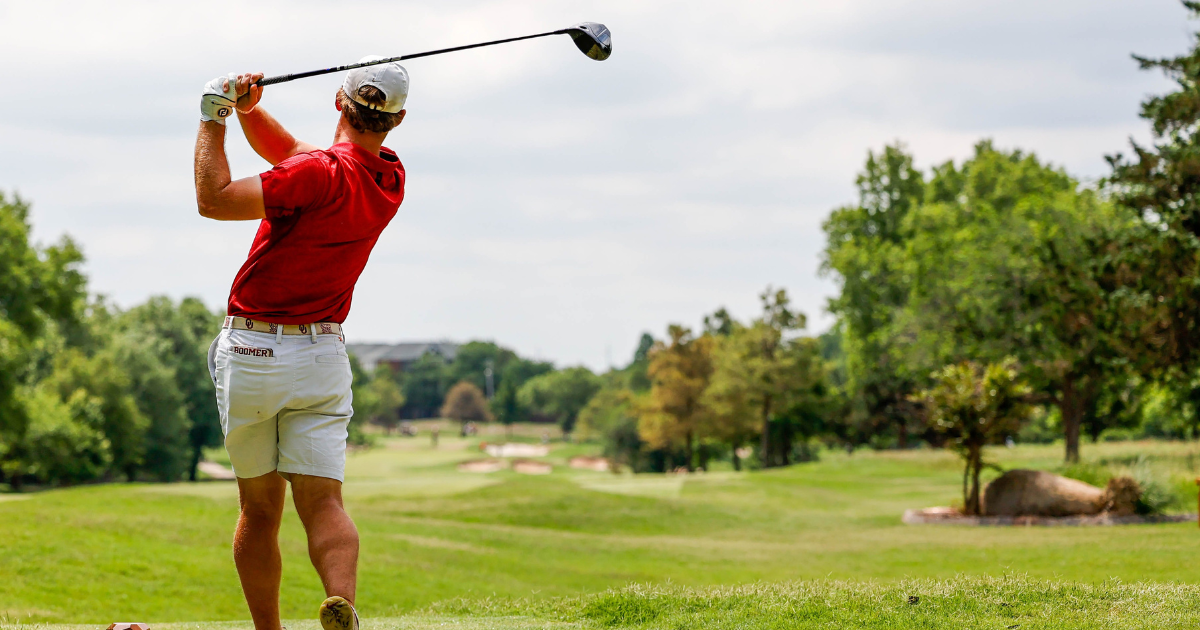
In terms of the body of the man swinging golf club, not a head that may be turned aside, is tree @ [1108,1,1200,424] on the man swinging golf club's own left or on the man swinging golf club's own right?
on the man swinging golf club's own right

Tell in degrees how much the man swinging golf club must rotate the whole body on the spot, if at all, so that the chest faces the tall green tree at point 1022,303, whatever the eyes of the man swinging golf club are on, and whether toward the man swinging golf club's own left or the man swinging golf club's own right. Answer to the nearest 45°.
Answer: approximately 45° to the man swinging golf club's own right

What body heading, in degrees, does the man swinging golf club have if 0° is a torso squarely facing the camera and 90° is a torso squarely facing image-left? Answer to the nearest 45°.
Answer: approximately 180°

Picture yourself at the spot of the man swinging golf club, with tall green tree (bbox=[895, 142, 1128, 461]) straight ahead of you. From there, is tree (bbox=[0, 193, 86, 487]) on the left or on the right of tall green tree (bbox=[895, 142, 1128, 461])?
left

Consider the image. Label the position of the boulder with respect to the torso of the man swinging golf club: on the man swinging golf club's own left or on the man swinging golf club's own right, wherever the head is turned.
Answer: on the man swinging golf club's own right

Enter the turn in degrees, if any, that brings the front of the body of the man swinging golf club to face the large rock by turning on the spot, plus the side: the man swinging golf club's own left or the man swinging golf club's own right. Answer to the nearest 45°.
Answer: approximately 45° to the man swinging golf club's own right

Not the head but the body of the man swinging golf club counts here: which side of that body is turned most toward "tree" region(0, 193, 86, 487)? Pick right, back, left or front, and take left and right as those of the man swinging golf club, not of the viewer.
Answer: front
